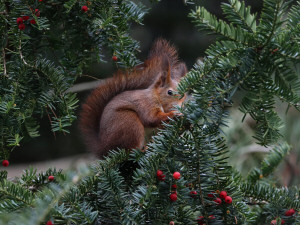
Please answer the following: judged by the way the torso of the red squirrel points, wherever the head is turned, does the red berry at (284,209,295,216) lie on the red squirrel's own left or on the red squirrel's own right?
on the red squirrel's own right

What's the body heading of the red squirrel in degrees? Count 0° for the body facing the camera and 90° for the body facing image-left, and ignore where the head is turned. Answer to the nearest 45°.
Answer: approximately 270°
